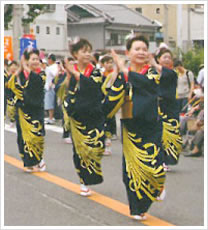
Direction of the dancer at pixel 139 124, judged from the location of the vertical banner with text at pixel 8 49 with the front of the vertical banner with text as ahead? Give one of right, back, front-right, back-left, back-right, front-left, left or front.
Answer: front

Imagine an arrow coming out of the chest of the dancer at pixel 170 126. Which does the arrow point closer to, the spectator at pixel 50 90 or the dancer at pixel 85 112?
the dancer

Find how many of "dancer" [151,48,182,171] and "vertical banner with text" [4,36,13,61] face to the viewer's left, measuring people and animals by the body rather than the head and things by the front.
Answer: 0

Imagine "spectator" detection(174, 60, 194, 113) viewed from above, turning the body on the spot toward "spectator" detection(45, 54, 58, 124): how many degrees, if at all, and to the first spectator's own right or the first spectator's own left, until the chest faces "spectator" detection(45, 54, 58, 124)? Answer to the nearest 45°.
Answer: approximately 90° to the first spectator's own right

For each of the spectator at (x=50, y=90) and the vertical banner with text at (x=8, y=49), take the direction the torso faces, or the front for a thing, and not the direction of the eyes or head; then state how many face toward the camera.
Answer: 1

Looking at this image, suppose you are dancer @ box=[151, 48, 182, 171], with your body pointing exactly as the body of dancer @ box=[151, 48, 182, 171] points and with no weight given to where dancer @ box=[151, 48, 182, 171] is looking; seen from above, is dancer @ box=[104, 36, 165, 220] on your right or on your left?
on your right

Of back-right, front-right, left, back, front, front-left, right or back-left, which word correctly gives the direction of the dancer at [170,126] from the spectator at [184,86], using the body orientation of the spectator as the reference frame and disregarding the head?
front-left

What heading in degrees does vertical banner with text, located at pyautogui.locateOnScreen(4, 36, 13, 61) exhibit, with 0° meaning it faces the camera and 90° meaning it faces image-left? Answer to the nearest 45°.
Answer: approximately 0°
